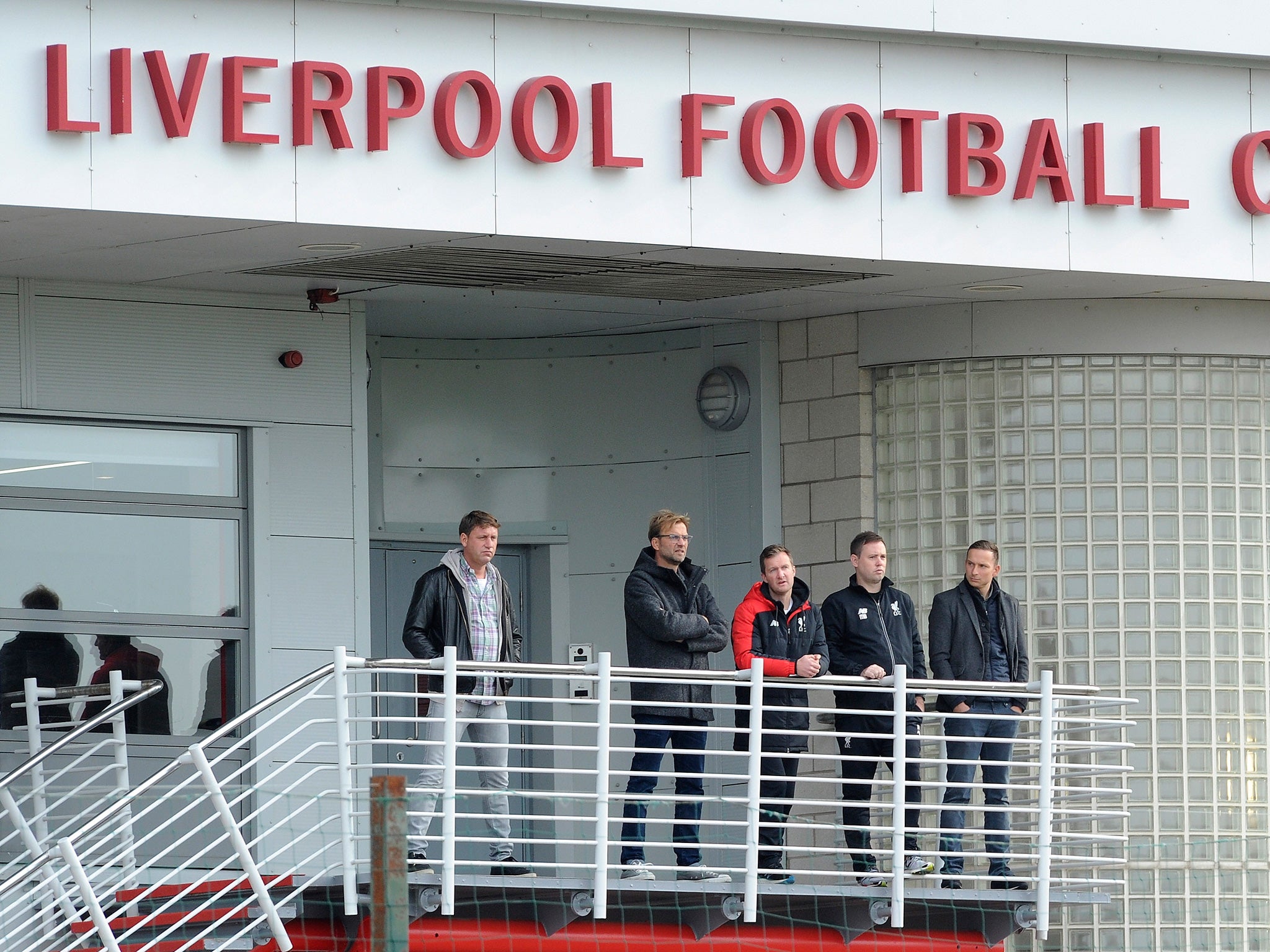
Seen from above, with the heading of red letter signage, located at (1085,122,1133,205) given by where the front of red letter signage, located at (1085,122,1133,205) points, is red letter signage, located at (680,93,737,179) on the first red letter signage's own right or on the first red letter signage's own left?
on the first red letter signage's own right

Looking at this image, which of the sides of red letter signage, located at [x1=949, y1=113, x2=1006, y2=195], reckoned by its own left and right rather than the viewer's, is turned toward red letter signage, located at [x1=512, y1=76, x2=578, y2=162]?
right

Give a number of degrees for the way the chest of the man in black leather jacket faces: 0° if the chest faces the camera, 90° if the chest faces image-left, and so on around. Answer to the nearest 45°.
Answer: approximately 315°

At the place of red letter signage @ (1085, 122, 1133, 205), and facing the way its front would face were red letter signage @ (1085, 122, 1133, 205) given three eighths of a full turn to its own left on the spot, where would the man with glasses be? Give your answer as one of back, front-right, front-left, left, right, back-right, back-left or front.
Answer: back-left

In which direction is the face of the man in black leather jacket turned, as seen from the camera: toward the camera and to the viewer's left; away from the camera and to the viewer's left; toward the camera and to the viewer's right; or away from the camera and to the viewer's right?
toward the camera and to the viewer's right

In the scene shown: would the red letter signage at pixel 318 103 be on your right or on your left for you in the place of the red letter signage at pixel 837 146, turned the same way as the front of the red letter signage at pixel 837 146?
on your right

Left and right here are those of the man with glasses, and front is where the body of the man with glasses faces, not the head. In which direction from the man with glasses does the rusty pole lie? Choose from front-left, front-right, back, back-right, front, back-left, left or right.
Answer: front-right

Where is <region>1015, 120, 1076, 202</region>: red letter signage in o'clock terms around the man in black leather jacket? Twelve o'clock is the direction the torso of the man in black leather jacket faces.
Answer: The red letter signage is roughly at 10 o'clock from the man in black leather jacket.

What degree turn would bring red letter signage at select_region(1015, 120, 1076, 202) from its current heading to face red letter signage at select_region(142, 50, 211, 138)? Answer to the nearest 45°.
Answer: approximately 90° to its right
